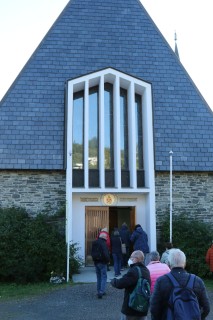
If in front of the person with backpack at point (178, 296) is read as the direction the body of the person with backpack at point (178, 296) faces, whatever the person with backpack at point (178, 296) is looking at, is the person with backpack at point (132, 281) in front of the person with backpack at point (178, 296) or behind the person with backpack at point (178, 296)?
in front

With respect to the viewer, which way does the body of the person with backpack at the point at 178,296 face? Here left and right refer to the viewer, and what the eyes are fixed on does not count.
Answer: facing away from the viewer

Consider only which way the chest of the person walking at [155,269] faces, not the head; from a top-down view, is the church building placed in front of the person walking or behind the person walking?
in front

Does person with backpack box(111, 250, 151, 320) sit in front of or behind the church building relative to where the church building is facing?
in front

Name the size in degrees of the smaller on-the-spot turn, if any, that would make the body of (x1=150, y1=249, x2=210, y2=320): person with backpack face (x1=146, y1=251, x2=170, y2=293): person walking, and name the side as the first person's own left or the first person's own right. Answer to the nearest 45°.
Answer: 0° — they already face them

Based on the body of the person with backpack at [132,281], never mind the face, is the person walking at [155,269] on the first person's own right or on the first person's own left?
on the first person's own right

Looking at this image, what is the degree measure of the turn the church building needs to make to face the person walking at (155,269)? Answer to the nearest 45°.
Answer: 0° — it already faces them

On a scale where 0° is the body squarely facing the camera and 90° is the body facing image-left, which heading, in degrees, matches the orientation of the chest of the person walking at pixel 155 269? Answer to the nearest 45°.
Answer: approximately 180°

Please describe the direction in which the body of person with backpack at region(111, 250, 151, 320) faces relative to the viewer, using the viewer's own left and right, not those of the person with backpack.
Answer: facing away from the viewer and to the left of the viewer

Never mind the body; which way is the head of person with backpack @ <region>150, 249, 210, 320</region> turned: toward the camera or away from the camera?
away from the camera

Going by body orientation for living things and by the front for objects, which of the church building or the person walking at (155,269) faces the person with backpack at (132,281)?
the church building
